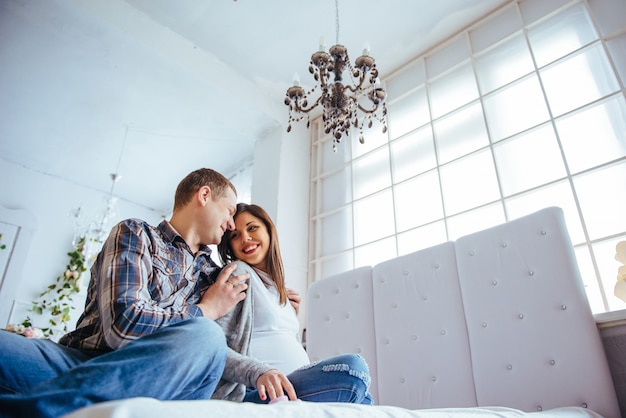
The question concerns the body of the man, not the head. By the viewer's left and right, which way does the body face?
facing the viewer and to the right of the viewer

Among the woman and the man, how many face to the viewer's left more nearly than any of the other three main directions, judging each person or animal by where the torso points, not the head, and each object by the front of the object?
0

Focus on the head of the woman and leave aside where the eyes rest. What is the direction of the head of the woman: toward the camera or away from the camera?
toward the camera

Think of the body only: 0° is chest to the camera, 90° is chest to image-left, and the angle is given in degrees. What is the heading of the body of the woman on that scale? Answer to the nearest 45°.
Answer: approximately 315°

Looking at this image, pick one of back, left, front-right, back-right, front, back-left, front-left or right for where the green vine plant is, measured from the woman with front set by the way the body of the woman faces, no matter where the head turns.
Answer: back

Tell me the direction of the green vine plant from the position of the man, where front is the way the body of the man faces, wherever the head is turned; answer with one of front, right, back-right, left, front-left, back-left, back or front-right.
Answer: back-left

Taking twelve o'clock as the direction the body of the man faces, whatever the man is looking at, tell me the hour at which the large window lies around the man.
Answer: The large window is roughly at 10 o'clock from the man.

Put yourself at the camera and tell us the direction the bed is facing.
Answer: facing the viewer and to the left of the viewer

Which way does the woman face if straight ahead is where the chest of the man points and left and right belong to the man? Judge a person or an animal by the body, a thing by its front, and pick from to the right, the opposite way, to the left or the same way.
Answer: the same way
